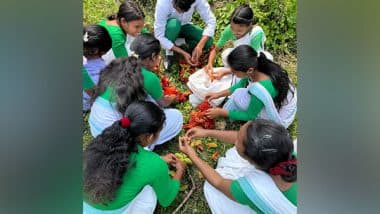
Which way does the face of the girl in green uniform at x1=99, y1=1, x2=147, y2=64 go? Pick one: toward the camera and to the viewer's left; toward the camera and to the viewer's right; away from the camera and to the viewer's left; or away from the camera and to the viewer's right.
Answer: toward the camera and to the viewer's right

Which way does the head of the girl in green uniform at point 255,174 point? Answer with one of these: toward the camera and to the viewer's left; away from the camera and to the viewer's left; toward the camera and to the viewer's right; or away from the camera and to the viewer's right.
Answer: away from the camera and to the viewer's left

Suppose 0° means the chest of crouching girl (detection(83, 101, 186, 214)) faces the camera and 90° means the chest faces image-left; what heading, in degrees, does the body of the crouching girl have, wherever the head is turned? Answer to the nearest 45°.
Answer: approximately 225°

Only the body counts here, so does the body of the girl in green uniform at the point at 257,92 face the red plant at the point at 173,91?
yes

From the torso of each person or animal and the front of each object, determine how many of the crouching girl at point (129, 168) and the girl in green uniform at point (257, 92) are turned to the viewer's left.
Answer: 1

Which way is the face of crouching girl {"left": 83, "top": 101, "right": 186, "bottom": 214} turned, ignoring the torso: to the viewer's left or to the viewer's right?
to the viewer's right

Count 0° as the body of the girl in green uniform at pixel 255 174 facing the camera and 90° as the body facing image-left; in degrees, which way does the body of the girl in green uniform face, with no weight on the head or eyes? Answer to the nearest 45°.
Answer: approximately 135°

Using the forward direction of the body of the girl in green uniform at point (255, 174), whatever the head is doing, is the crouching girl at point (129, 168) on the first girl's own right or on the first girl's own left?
on the first girl's own left

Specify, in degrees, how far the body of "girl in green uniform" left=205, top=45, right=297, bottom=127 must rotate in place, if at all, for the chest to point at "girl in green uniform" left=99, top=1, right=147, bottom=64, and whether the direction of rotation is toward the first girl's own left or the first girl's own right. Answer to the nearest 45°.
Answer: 0° — they already face them

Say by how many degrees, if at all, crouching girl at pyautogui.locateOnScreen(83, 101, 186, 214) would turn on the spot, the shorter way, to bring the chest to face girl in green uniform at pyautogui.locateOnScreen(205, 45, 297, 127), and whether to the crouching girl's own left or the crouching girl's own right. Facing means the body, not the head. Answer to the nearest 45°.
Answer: approximately 45° to the crouching girl's own right

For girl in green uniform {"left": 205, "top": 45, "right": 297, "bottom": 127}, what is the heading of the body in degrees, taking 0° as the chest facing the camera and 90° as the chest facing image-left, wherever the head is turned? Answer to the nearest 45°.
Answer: approximately 90°

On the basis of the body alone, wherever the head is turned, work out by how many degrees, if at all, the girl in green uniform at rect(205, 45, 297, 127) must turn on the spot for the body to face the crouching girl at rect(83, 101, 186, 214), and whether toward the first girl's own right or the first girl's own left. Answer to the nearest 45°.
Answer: approximately 45° to the first girl's own left
